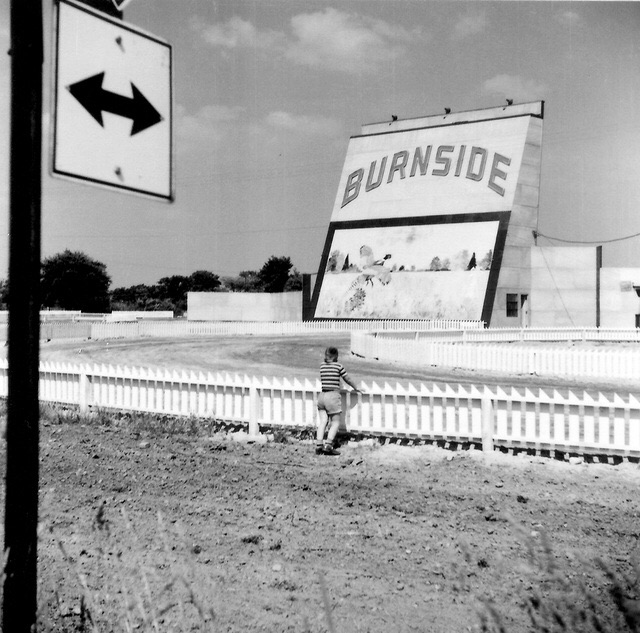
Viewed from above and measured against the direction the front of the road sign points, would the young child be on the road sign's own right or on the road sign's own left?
on the road sign's own left

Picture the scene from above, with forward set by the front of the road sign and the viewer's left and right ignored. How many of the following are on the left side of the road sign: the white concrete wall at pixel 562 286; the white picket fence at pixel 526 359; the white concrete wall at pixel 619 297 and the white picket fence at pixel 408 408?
4

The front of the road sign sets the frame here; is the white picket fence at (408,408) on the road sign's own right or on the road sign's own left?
on the road sign's own left

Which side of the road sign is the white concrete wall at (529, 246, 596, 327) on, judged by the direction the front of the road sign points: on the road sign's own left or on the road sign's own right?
on the road sign's own left

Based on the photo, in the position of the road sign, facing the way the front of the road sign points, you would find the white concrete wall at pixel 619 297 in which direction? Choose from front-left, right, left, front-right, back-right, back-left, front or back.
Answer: left

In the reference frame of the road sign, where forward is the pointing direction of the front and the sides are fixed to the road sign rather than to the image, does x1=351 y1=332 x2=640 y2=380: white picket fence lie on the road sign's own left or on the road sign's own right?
on the road sign's own left

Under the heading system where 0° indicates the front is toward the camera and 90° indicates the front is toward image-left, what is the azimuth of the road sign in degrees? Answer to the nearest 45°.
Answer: approximately 315°

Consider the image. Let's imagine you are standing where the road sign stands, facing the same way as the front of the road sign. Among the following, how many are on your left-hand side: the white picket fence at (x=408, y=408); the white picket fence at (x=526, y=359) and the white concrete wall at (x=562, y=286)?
3

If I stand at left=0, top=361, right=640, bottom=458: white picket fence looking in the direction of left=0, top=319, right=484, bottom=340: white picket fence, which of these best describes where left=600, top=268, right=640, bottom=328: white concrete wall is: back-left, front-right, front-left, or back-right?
front-right

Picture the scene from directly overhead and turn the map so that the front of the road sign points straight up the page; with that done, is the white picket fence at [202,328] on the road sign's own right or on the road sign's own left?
on the road sign's own left
